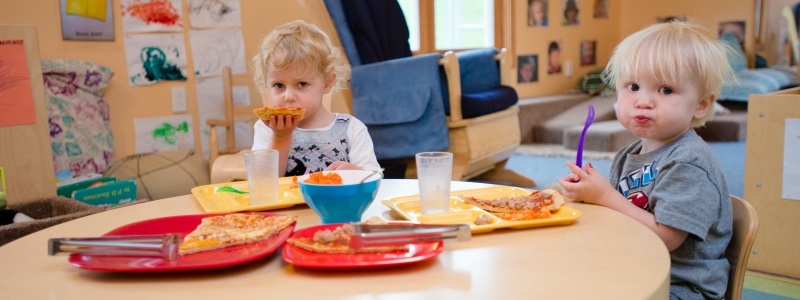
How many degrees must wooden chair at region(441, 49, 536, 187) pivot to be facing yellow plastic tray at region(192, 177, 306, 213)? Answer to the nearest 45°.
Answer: approximately 45° to its right

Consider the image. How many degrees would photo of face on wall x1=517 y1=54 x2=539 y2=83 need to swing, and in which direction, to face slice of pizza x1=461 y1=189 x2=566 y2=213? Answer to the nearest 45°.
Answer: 0° — it already faces it

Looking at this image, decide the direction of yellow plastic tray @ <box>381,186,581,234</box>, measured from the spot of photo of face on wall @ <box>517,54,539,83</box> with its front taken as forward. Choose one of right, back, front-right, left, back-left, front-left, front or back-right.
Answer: front

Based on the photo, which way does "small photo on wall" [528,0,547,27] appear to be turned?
toward the camera

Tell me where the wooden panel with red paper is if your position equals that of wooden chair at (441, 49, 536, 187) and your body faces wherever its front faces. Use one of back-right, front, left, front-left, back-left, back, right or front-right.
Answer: right

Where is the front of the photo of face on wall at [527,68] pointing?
toward the camera

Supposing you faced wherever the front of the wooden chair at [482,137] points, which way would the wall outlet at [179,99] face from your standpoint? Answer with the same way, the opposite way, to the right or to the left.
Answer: to the right

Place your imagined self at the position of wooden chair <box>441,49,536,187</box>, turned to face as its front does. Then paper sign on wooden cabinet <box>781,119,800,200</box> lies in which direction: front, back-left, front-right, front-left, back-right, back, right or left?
front

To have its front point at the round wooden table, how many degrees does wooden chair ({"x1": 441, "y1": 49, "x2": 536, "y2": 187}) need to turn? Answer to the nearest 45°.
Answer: approximately 45° to its right

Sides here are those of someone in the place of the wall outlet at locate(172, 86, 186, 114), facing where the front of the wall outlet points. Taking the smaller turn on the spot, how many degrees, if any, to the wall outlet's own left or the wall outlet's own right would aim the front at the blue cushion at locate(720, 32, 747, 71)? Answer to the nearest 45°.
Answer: approximately 90° to the wall outlet's own left

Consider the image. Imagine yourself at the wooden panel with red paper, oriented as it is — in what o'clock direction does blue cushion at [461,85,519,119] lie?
The blue cushion is roughly at 10 o'clock from the wooden panel with red paper.

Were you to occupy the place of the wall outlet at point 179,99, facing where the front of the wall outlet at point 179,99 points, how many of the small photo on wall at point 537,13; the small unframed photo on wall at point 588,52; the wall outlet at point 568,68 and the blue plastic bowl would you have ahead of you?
1

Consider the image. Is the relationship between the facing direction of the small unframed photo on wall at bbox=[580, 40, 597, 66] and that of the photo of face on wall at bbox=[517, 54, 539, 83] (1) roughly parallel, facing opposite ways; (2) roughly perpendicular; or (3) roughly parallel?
roughly parallel

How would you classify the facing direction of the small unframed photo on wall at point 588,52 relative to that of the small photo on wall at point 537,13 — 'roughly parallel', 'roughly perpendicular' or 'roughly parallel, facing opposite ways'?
roughly parallel

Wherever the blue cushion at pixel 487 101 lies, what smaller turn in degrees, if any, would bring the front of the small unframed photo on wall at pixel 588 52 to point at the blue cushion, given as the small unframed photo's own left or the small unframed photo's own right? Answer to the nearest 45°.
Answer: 0° — it already faces it

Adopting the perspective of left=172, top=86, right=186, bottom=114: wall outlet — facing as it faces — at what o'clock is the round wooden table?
The round wooden table is roughly at 12 o'clock from the wall outlet.

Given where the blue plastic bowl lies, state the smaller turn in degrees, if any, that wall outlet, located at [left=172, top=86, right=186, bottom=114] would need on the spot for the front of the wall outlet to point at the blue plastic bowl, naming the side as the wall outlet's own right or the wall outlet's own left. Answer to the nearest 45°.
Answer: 0° — it already faces it

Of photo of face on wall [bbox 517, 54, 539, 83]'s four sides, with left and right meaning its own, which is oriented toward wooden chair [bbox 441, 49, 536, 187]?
front

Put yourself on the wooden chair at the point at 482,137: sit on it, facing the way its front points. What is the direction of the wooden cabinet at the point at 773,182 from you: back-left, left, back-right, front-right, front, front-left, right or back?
front
